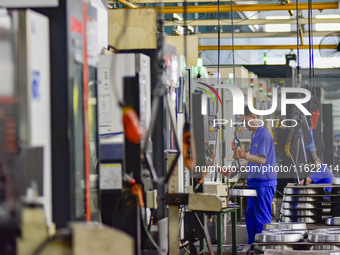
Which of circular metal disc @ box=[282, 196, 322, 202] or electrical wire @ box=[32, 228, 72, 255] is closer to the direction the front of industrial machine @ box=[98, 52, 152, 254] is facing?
the circular metal disc

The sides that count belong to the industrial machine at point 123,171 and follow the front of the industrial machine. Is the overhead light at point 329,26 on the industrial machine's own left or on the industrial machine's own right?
on the industrial machine's own left

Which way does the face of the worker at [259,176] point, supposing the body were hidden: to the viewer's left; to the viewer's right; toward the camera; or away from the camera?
to the viewer's left

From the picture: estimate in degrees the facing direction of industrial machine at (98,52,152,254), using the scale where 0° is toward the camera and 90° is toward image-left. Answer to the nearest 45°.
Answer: approximately 270°

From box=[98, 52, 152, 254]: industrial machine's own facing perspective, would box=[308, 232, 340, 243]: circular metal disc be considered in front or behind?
in front

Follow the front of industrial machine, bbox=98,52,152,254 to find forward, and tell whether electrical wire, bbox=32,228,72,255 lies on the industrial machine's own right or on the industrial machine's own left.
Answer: on the industrial machine's own right

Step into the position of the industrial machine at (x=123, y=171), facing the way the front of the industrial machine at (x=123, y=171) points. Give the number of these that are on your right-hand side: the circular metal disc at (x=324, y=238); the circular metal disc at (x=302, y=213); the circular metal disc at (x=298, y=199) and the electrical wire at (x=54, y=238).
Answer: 1

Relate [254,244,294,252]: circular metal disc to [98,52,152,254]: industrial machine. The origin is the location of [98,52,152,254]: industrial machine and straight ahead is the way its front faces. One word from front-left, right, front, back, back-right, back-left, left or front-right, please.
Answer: front-left

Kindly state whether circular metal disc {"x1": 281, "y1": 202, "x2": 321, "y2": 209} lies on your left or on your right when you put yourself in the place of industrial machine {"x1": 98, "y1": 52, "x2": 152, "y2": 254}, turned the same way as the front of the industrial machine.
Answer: on your left

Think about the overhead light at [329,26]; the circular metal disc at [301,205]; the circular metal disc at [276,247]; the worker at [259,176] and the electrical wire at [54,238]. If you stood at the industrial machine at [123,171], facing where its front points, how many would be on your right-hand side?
1
